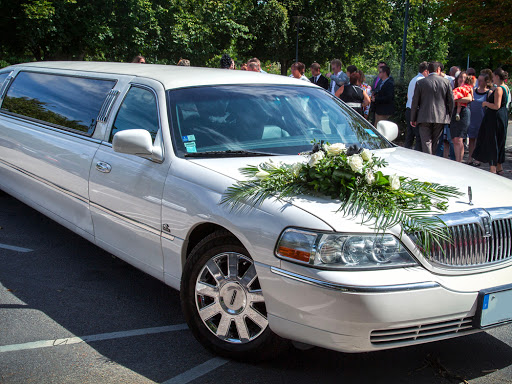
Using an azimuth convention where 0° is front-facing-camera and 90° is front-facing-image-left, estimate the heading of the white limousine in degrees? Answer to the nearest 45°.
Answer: approximately 315°

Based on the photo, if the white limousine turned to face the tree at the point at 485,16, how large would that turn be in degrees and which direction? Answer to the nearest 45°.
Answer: approximately 90° to its left

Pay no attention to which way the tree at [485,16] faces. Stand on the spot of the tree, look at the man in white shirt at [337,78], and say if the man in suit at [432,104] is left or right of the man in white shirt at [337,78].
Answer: left

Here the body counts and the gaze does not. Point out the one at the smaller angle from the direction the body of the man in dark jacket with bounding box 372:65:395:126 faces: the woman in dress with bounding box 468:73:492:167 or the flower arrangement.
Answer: the flower arrangement

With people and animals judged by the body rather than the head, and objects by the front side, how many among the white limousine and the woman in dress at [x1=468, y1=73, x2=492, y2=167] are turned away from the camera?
0
